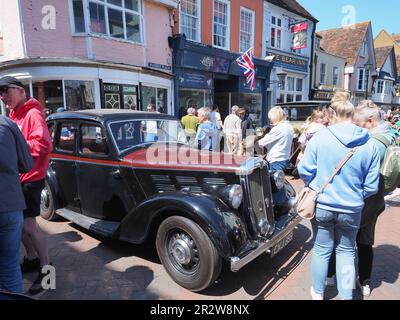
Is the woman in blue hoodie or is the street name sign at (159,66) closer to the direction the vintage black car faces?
the woman in blue hoodie

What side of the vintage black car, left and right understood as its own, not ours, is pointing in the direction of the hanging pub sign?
left

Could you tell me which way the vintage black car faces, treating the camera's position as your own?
facing the viewer and to the right of the viewer

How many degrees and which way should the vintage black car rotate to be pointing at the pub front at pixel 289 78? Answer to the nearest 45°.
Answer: approximately 90° to its left

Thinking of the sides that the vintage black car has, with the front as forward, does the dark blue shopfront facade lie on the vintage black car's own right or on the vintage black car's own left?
on the vintage black car's own left

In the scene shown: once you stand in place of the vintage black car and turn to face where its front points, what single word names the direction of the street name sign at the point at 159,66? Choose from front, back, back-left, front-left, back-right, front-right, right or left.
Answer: back-left

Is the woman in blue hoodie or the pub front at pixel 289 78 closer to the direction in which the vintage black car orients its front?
the woman in blue hoodie

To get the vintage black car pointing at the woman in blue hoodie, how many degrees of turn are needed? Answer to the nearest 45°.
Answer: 0° — it already faces them
